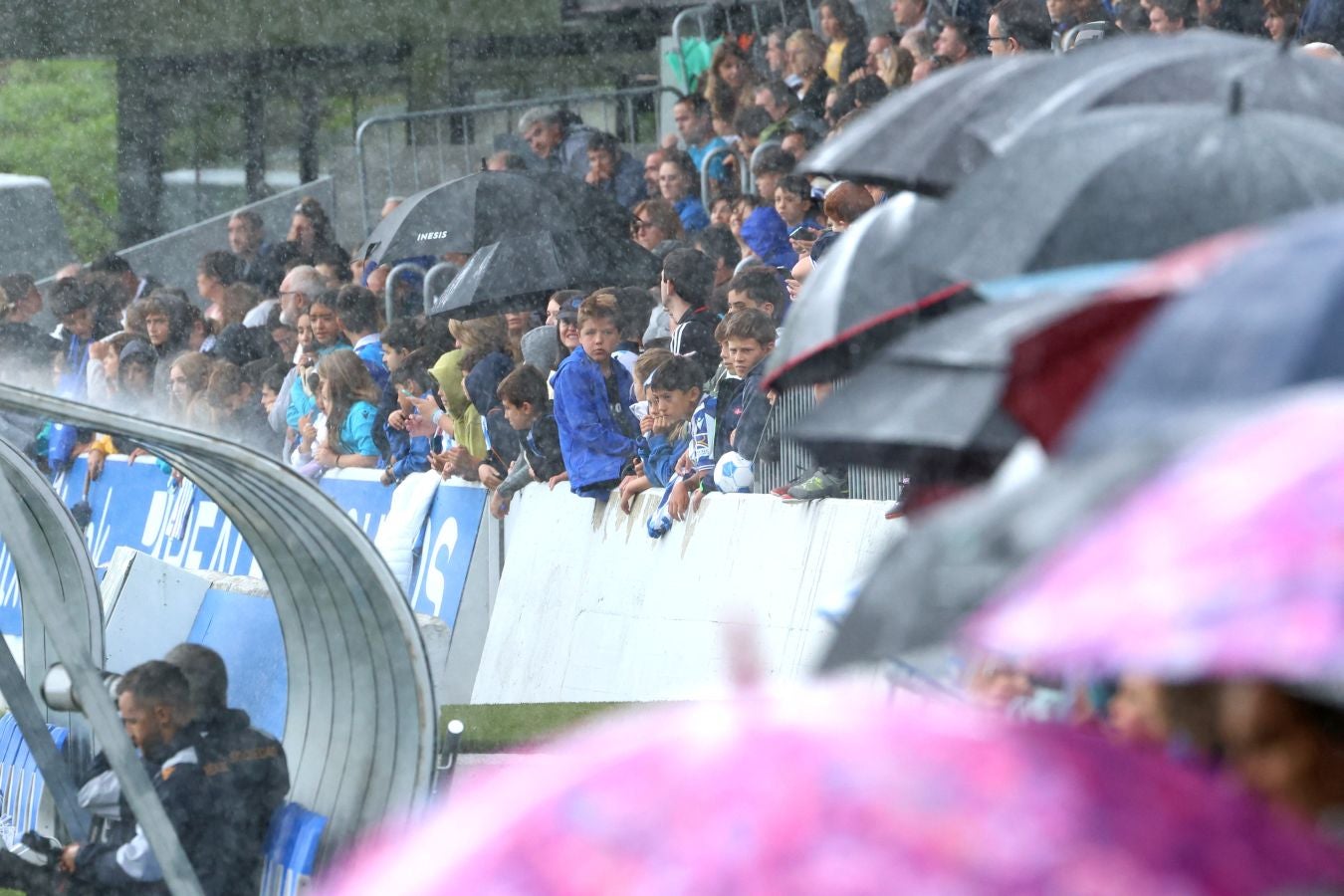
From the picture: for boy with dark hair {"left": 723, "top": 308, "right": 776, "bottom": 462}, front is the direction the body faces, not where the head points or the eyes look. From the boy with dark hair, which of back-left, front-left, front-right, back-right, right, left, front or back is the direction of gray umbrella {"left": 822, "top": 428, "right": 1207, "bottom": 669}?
front-left

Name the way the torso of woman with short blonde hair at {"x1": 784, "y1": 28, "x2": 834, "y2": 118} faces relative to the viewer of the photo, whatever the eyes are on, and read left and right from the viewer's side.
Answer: facing the viewer and to the left of the viewer

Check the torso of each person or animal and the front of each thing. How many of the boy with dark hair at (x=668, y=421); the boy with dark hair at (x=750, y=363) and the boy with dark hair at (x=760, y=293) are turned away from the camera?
0

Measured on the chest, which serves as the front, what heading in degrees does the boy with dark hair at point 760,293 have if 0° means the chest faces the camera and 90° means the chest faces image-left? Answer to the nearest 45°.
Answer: approximately 45°

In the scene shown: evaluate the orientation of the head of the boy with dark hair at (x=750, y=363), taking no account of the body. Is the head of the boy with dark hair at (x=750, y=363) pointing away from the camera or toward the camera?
toward the camera

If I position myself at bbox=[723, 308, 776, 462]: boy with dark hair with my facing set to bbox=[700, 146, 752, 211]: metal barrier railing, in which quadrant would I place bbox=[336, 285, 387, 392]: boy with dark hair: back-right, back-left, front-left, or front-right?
front-left

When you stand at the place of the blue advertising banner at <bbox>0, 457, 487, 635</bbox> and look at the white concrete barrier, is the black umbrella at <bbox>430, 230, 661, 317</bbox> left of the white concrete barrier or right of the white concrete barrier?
left

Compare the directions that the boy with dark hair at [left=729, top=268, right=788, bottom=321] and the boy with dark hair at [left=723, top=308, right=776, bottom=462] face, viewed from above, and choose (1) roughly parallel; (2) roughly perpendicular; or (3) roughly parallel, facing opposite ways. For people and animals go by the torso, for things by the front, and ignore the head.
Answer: roughly parallel

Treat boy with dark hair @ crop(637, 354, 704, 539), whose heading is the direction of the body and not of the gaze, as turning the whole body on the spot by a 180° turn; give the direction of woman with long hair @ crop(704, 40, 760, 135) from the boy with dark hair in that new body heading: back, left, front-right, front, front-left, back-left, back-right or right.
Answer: front-left

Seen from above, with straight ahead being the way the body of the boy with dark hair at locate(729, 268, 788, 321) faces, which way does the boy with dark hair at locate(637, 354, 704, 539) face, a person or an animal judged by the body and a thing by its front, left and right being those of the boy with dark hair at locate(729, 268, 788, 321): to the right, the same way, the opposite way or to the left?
the same way

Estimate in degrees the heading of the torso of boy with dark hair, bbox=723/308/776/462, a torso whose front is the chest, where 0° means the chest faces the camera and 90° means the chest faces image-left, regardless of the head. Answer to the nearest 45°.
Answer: approximately 45°

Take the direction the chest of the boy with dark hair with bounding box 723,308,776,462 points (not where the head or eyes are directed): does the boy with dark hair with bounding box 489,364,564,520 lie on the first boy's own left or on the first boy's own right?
on the first boy's own right

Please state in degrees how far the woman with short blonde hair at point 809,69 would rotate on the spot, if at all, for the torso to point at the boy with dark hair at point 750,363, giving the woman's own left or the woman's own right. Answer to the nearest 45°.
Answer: approximately 45° to the woman's own left

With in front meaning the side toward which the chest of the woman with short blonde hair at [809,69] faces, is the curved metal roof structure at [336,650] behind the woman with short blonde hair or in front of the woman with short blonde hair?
in front

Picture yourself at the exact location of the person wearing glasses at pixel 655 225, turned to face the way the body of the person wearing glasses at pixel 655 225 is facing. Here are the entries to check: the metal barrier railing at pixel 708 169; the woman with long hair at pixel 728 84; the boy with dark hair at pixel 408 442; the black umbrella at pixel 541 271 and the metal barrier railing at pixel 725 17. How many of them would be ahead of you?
2

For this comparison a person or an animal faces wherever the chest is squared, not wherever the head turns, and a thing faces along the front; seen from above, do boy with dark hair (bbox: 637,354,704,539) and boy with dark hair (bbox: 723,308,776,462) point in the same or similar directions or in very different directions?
same or similar directions

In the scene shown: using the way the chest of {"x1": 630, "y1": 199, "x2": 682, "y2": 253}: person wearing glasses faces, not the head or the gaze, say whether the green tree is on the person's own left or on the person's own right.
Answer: on the person's own right
